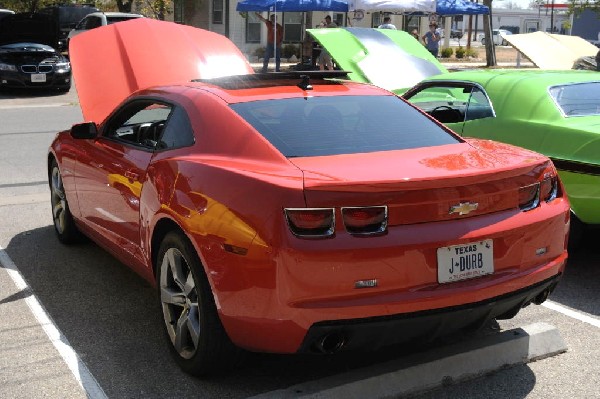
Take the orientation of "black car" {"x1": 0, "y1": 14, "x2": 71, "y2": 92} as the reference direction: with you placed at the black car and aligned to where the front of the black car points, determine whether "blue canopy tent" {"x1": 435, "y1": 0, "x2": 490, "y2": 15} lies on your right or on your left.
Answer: on your left

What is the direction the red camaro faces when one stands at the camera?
facing away from the viewer and to the left of the viewer

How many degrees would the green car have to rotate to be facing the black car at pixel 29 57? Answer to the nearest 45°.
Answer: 0° — it already faces it

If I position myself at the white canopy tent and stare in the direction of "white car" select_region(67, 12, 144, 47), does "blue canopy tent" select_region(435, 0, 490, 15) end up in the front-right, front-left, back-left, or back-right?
back-right

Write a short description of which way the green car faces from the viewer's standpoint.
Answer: facing away from the viewer and to the left of the viewer

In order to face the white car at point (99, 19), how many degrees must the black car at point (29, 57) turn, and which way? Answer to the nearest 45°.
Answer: approximately 135° to its left

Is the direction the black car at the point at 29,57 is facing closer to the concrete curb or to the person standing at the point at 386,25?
the concrete curb

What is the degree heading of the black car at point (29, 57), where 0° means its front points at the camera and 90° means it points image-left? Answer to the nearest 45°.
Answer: approximately 0°

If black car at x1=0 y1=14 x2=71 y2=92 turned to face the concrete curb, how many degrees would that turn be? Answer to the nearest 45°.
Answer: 0° — it already faces it

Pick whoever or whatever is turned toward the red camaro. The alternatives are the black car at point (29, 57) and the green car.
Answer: the black car

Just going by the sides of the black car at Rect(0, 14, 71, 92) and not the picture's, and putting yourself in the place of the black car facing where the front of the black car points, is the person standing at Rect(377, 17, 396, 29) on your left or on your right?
on your left

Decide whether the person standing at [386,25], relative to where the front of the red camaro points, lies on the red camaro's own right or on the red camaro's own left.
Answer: on the red camaro's own right

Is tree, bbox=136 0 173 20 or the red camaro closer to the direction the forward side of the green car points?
the tree

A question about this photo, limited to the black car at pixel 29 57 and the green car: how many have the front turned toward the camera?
1
